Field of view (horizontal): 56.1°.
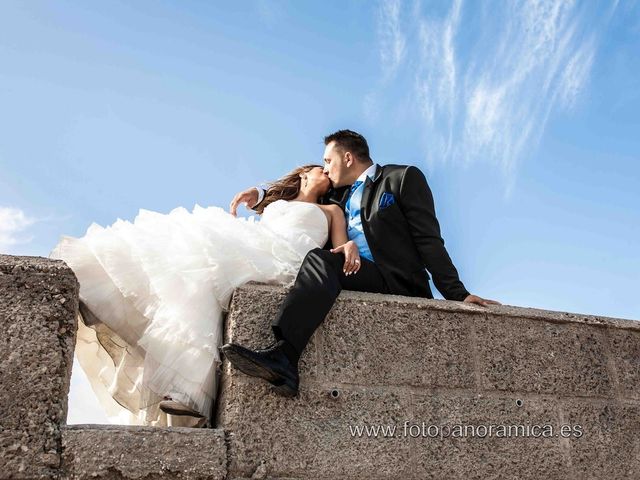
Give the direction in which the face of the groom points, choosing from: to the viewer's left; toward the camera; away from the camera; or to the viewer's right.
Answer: to the viewer's left

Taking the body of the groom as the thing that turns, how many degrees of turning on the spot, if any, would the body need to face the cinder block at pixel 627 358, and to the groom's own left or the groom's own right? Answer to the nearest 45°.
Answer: approximately 135° to the groom's own left

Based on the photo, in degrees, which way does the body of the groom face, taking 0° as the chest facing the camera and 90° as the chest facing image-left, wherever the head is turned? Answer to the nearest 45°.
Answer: approximately 45°

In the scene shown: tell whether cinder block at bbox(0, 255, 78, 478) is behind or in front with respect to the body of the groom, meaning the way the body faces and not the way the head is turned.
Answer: in front
